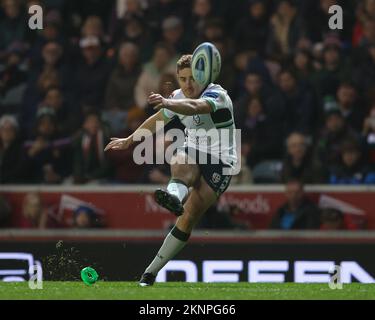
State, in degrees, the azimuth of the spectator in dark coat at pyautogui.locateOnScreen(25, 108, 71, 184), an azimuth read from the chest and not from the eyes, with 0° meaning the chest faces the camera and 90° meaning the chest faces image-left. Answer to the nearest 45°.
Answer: approximately 0°

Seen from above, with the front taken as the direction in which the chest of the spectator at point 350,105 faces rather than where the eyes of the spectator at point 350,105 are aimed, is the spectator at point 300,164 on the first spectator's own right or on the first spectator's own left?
on the first spectator's own right
